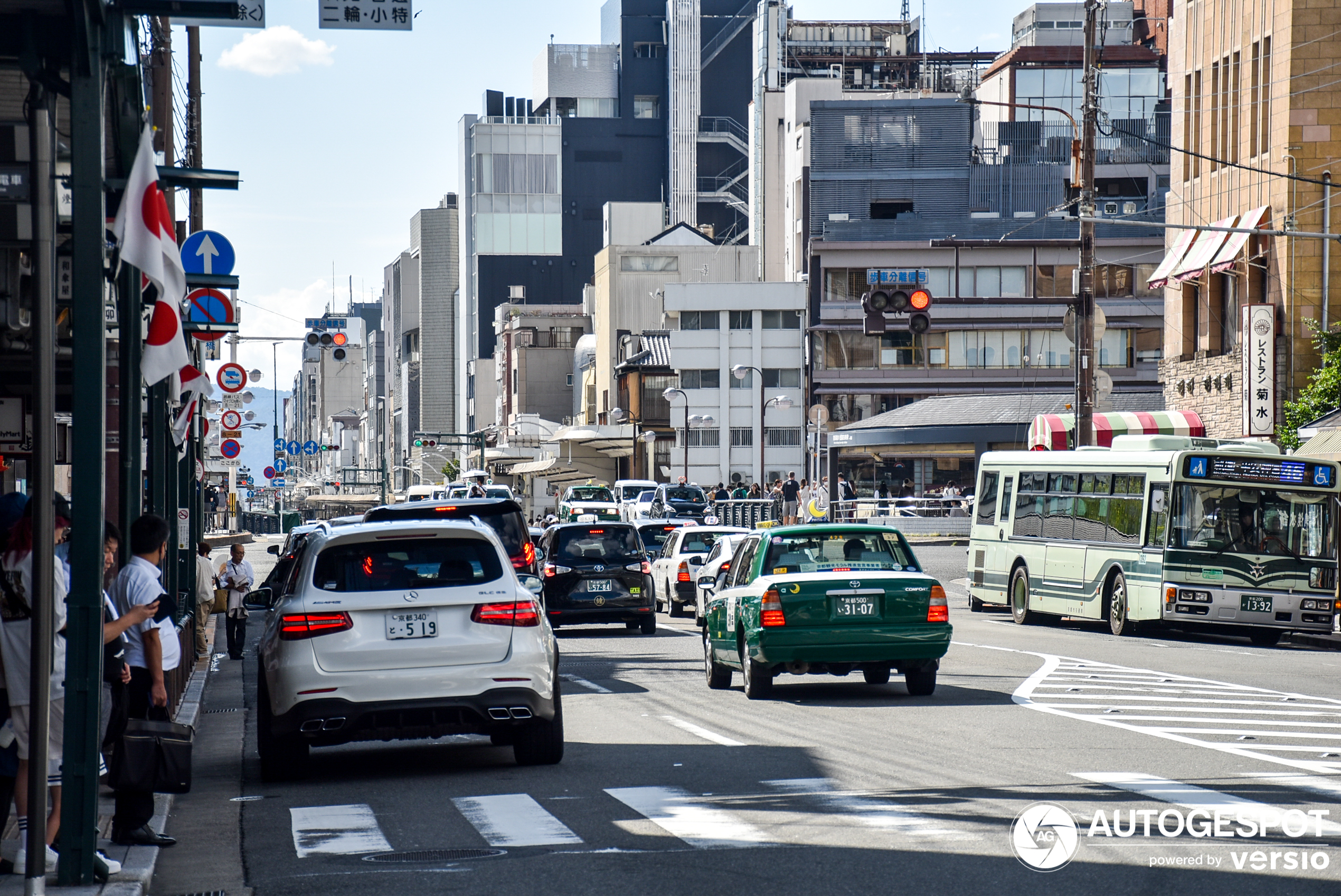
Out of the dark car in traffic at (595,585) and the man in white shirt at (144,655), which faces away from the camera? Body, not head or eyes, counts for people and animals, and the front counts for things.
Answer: the dark car in traffic

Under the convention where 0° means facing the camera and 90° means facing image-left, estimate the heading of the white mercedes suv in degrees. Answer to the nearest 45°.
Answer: approximately 180°

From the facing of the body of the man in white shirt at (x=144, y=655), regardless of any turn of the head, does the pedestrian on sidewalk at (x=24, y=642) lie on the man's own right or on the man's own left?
on the man's own right

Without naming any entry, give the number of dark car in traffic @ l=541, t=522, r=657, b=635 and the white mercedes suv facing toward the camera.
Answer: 0

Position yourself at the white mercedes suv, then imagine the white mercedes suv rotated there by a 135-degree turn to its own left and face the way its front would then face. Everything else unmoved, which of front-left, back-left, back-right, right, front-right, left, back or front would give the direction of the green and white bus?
back

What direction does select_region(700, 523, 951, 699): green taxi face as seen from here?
away from the camera

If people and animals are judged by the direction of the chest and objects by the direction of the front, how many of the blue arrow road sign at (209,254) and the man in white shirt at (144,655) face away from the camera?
0

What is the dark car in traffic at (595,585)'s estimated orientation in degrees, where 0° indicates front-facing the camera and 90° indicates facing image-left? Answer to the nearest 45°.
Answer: approximately 180°

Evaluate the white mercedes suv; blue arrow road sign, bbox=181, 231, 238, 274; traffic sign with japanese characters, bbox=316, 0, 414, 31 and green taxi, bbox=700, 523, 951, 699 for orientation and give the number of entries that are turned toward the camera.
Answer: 2

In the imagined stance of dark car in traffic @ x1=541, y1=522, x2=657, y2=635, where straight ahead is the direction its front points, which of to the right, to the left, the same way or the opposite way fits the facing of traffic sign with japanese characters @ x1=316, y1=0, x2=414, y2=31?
the opposite way

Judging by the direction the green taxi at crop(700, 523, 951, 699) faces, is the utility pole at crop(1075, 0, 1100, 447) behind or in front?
in front

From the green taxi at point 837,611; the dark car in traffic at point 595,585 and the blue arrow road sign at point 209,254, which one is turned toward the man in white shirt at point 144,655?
the blue arrow road sign

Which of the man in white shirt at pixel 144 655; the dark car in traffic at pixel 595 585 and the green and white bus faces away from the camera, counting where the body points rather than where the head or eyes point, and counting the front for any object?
the dark car in traffic

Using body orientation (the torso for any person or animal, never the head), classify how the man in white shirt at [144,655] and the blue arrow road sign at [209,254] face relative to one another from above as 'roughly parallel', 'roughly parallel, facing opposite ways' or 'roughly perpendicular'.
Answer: roughly perpendicular

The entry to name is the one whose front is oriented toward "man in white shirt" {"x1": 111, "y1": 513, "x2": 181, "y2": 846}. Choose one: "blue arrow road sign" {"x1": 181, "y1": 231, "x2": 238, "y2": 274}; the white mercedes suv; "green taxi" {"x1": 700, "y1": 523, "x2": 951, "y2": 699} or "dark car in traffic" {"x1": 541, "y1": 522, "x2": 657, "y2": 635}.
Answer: the blue arrow road sign

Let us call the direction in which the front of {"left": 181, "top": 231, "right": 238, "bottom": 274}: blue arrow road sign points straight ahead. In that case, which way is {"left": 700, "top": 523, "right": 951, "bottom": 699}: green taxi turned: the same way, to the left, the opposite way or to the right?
the opposite way

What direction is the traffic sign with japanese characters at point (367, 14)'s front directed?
toward the camera

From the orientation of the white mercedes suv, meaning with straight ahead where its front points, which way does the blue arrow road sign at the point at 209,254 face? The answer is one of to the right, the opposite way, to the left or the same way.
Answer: the opposite way

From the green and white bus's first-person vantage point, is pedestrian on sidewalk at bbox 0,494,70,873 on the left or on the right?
on its right
